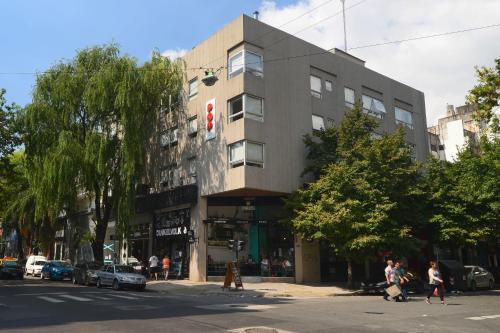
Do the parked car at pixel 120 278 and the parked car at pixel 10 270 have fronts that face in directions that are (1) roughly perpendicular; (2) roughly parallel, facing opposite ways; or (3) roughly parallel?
roughly parallel

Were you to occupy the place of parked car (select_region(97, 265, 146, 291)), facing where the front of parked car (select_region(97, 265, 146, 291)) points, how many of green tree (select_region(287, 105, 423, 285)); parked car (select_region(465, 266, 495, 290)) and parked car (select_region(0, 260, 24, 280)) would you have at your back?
1

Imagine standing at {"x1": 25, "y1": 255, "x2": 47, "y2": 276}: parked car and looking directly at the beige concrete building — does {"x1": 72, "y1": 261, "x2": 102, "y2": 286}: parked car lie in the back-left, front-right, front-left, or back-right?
front-right

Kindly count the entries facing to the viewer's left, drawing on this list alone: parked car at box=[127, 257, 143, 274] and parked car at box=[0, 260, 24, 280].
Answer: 0

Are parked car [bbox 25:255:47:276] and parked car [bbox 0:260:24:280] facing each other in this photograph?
no

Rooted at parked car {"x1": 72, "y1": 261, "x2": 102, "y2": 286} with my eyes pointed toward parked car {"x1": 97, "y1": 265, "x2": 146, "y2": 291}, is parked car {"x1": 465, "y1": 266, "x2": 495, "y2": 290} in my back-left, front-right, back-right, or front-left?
front-left

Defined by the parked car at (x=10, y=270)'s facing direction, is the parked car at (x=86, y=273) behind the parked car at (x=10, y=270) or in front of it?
in front

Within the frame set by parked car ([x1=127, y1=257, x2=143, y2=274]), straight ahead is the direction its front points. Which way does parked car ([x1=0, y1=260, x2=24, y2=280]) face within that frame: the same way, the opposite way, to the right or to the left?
the same way

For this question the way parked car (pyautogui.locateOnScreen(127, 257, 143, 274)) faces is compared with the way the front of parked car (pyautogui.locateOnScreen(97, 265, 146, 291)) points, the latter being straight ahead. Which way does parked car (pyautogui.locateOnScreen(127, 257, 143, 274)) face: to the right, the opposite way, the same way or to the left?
the same way

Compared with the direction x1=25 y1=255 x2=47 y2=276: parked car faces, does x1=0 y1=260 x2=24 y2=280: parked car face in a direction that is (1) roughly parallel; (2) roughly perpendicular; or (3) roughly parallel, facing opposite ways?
roughly parallel
